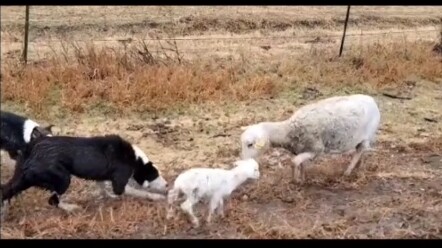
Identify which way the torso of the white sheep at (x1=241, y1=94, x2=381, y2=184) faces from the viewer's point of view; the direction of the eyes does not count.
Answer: to the viewer's left

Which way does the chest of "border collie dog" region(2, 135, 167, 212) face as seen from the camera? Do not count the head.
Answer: to the viewer's right

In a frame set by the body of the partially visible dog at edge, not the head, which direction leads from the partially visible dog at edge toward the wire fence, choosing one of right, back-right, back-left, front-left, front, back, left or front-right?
front-left

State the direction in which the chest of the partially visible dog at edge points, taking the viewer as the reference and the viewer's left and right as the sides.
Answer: facing to the right of the viewer

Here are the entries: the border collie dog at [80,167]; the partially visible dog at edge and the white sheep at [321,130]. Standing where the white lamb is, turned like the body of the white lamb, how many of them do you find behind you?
2

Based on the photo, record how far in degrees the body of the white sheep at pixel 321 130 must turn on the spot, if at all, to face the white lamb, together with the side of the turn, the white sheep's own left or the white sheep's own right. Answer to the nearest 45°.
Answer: approximately 45° to the white sheep's own left

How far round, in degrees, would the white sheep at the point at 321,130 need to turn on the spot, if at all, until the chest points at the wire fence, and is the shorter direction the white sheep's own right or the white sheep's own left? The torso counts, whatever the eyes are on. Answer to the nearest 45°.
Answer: approximately 90° to the white sheep's own right

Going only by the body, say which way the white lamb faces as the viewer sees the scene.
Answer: to the viewer's right

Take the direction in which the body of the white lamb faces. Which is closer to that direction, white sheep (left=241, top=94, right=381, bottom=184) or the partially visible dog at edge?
the white sheep
